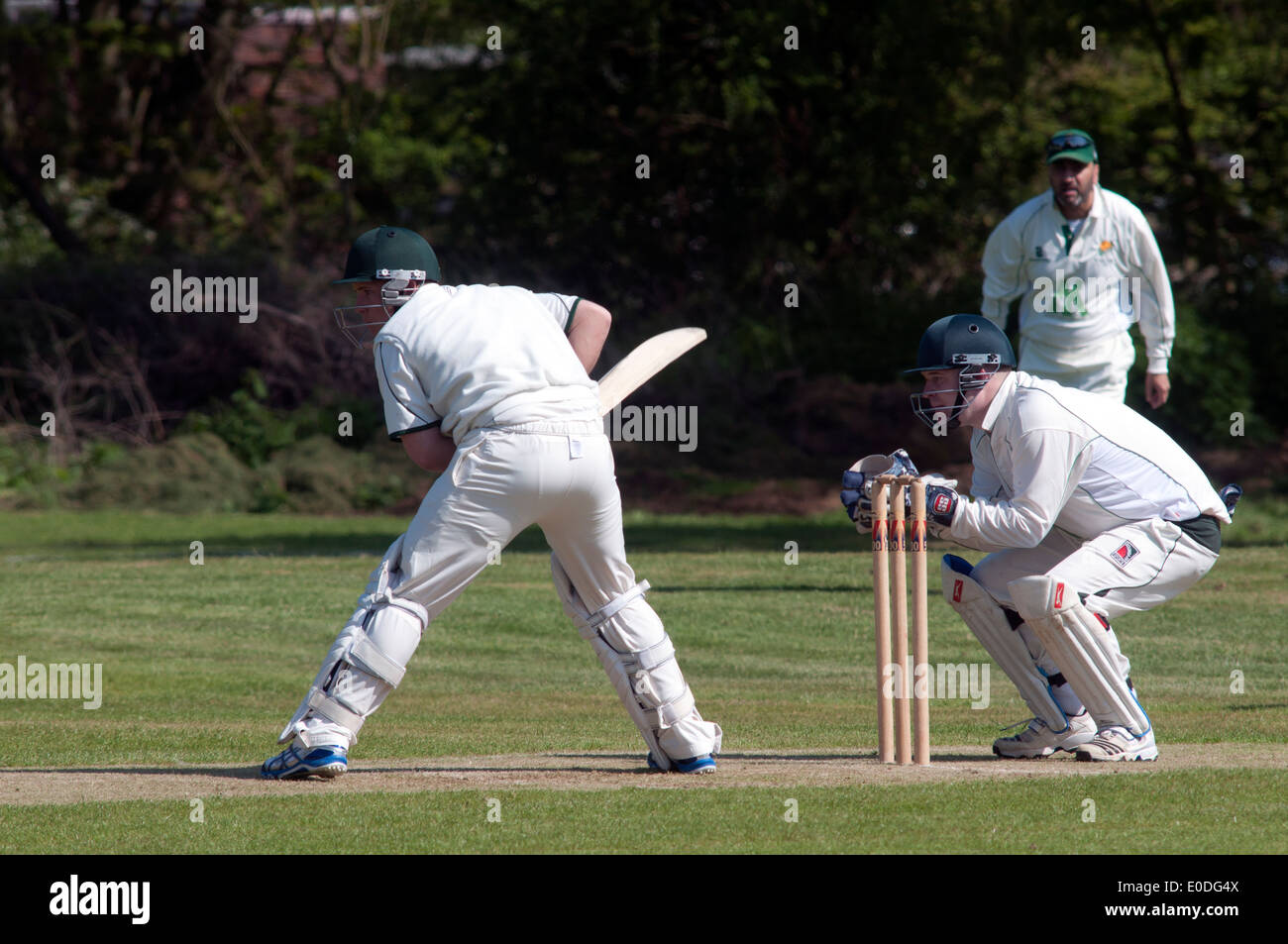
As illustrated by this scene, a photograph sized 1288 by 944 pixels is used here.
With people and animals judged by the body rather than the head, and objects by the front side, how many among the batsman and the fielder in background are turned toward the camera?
1

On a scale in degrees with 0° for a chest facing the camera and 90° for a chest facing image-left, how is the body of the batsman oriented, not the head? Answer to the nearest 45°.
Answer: approximately 135°

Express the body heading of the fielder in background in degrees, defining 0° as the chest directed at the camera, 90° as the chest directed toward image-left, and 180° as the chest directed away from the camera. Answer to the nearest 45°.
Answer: approximately 0°

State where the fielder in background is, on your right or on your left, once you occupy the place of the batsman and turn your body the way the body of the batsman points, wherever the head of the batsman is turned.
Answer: on your right
